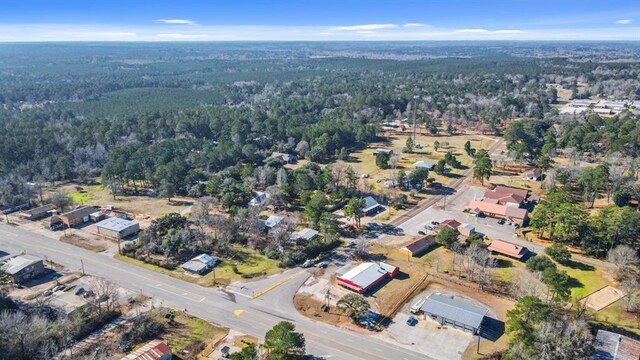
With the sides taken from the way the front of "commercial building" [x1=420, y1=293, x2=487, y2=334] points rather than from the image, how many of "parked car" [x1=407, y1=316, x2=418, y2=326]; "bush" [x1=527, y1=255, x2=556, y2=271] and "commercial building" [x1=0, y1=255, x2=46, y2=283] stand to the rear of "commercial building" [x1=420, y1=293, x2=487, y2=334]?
1

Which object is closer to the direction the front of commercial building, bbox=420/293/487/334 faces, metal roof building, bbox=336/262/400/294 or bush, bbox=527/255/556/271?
the metal roof building

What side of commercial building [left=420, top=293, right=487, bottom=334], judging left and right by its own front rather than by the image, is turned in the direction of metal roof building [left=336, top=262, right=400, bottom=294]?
right

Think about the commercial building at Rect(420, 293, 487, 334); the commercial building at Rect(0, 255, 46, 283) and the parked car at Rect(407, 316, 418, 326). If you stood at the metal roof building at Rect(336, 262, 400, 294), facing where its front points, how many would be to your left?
2

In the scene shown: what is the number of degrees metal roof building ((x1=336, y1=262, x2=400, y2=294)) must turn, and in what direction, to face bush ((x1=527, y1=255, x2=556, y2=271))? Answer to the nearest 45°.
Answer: approximately 135° to its left

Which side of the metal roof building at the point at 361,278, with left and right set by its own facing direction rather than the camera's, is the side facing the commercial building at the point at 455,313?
left

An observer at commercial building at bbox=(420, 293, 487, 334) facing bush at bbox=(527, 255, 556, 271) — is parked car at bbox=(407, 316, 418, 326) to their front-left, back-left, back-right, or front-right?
back-left

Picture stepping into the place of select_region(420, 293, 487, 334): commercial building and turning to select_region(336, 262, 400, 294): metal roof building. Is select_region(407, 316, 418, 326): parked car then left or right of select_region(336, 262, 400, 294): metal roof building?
left

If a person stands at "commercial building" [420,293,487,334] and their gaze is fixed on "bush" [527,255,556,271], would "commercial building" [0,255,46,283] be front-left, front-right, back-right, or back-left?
back-left

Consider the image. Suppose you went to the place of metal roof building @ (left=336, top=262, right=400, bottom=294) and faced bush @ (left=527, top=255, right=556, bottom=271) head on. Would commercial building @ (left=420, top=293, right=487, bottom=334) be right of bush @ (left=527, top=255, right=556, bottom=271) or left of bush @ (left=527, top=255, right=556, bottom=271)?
right
